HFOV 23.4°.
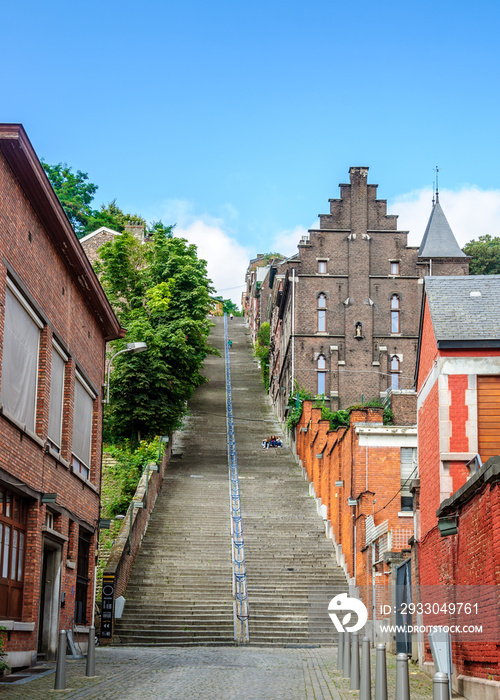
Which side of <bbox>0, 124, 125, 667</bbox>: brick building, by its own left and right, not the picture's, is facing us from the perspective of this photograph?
right

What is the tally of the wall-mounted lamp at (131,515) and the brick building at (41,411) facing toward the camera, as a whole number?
0

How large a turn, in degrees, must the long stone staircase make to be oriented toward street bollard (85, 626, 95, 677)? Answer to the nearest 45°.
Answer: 0° — it already faces it

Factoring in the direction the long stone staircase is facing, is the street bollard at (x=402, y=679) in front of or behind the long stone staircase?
in front

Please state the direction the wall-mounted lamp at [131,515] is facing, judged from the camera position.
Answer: facing to the right of the viewer

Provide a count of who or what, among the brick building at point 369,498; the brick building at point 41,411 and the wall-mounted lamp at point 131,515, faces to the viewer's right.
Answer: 2

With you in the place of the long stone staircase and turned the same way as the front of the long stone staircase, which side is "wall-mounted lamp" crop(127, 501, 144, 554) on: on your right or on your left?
on your right

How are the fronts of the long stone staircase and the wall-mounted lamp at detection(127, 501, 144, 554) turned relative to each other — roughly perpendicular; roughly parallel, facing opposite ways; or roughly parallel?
roughly perpendicular

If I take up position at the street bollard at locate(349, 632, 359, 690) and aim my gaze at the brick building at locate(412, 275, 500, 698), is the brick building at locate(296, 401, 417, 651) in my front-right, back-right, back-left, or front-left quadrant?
front-left

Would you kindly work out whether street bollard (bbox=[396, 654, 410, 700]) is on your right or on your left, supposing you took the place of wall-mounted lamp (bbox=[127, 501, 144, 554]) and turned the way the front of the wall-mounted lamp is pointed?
on your right

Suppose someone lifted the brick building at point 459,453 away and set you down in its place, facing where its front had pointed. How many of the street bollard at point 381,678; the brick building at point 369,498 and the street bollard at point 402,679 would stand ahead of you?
2

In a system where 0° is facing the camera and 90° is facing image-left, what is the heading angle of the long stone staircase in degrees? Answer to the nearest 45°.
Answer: approximately 0°
